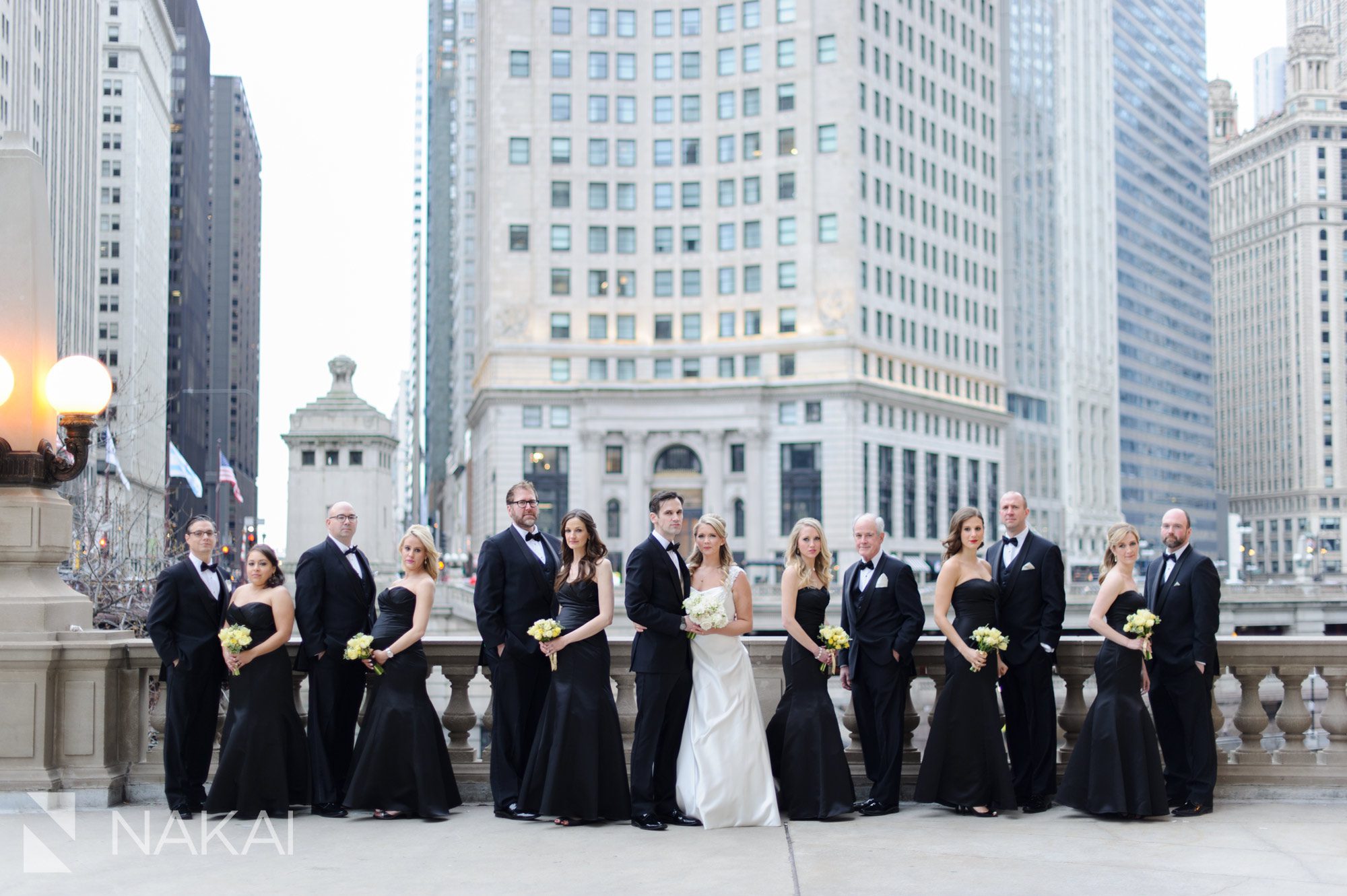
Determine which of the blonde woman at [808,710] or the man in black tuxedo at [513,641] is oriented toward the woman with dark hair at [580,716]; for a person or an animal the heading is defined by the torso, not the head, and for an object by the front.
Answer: the man in black tuxedo

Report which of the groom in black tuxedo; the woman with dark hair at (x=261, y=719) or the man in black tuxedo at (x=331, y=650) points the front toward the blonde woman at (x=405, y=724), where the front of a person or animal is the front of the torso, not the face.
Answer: the man in black tuxedo

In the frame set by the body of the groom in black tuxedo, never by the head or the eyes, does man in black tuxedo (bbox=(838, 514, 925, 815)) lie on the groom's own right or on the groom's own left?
on the groom's own left

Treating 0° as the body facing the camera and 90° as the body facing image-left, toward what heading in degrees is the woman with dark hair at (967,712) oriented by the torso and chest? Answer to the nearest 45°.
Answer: approximately 315°

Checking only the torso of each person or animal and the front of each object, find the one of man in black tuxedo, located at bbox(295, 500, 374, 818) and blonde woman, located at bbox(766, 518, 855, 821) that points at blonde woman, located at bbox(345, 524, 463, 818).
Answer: the man in black tuxedo

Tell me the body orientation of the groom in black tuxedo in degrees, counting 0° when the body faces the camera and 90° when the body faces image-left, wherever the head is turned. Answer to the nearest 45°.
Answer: approximately 315°

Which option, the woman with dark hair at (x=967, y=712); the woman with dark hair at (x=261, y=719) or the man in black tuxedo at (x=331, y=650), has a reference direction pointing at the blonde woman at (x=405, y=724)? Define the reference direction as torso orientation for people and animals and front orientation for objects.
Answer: the man in black tuxedo

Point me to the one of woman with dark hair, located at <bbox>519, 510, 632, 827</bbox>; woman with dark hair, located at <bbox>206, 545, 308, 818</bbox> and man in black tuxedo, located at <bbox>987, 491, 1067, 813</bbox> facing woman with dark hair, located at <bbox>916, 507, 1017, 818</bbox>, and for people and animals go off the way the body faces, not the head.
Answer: the man in black tuxedo

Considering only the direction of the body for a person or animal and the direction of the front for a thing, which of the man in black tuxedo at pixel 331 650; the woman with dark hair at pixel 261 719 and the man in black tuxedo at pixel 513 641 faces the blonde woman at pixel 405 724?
the man in black tuxedo at pixel 331 650

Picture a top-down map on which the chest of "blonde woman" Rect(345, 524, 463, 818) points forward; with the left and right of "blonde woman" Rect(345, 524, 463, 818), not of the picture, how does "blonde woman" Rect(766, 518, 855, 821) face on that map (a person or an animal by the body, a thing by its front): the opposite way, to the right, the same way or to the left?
to the left
